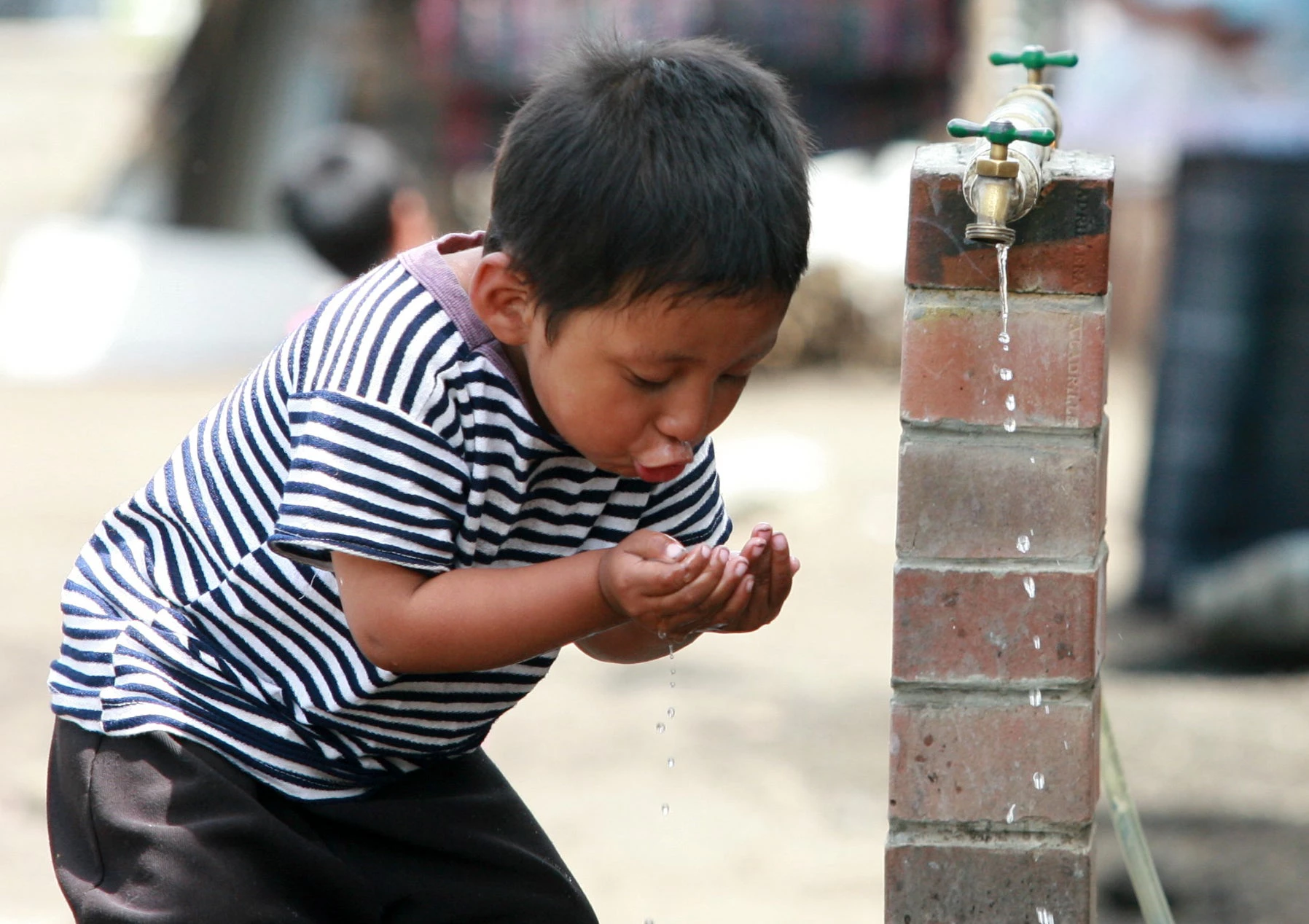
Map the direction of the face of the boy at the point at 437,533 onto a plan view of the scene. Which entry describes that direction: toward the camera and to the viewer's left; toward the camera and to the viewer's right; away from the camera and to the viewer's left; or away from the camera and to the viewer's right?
toward the camera and to the viewer's right

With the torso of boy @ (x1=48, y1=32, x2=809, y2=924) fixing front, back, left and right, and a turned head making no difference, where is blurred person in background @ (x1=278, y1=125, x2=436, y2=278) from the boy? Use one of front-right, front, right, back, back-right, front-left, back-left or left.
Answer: back-left

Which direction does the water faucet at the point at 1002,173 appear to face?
toward the camera

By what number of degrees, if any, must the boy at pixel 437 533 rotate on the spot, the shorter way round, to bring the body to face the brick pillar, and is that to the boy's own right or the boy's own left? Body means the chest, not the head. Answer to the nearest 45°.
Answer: approximately 45° to the boy's own left

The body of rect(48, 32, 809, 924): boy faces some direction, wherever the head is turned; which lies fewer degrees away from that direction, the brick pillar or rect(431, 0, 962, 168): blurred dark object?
the brick pillar

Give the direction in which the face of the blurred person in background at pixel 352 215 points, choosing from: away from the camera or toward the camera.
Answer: away from the camera
